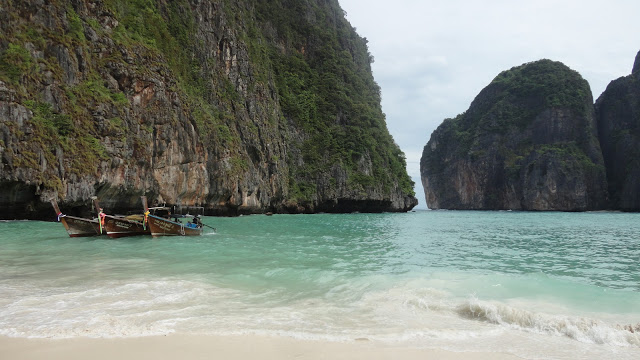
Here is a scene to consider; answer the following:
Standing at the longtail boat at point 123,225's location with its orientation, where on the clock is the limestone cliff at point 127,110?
The limestone cliff is roughly at 3 o'clock from the longtail boat.

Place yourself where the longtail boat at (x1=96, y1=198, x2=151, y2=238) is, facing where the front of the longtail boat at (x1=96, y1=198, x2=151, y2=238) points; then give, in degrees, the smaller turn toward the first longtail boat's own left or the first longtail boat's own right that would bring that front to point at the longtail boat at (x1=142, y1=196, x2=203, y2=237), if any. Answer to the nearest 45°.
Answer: approximately 180°

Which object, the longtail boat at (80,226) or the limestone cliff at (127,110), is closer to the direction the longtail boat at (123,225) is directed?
the longtail boat

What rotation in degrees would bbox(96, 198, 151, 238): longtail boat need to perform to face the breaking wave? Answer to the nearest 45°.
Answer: approximately 90° to its left

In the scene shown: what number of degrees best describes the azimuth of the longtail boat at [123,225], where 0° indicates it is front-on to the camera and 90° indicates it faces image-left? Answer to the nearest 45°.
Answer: approximately 90°

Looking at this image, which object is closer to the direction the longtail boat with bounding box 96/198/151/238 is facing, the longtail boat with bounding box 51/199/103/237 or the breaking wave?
the longtail boat
